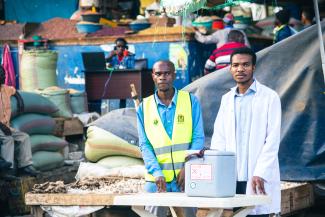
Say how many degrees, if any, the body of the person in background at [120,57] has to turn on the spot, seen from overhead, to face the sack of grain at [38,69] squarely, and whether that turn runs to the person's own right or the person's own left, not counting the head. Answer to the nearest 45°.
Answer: approximately 135° to the person's own right

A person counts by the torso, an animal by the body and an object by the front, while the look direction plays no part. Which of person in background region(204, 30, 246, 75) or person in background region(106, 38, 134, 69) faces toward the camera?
person in background region(106, 38, 134, 69)

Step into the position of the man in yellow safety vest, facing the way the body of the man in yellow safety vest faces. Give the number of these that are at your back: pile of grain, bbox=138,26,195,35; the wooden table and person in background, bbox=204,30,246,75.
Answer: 2

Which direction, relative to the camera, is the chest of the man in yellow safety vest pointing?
toward the camera

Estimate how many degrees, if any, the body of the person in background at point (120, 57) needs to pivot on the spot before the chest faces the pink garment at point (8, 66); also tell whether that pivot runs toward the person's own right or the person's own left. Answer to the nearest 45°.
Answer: approximately 135° to the person's own right

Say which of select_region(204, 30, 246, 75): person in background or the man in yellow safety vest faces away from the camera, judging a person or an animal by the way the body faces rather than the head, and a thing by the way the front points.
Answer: the person in background

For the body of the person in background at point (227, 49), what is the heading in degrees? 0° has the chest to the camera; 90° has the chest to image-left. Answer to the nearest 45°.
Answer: approximately 180°

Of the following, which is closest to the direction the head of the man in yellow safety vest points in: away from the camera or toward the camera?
toward the camera

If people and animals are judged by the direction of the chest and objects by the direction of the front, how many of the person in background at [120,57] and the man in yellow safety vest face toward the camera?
2

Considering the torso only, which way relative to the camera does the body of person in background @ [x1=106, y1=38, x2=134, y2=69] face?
toward the camera

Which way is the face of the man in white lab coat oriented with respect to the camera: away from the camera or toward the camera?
toward the camera

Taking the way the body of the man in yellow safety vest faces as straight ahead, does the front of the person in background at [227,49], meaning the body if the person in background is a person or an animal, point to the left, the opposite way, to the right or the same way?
the opposite way

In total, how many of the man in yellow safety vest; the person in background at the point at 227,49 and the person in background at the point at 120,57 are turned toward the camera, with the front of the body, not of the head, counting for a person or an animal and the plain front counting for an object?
2

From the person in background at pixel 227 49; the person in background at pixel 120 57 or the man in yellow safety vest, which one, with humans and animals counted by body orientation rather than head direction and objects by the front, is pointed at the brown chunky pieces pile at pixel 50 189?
the person in background at pixel 120 57

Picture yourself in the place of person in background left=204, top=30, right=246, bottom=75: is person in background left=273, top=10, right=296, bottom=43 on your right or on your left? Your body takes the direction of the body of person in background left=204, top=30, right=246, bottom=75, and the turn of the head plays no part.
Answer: on your right

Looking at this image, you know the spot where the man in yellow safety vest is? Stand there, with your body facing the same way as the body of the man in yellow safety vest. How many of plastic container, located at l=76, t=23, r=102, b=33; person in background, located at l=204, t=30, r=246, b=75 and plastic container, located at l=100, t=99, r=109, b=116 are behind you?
3

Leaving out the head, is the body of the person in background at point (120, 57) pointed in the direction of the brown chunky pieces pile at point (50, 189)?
yes

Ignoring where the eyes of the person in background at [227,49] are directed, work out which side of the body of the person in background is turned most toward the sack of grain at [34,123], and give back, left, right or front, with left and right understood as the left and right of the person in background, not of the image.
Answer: left

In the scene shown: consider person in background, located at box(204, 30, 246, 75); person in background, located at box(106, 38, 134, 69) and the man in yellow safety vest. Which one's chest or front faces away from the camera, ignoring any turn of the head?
person in background, located at box(204, 30, 246, 75)

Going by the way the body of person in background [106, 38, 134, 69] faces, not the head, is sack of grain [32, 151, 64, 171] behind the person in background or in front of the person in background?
in front
